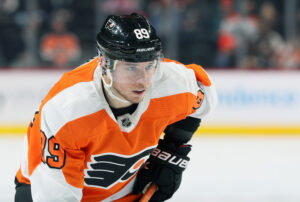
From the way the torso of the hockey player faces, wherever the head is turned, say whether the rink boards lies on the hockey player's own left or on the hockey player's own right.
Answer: on the hockey player's own left

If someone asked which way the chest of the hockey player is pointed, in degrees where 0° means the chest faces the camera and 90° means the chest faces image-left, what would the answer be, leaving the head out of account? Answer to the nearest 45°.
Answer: approximately 315°
